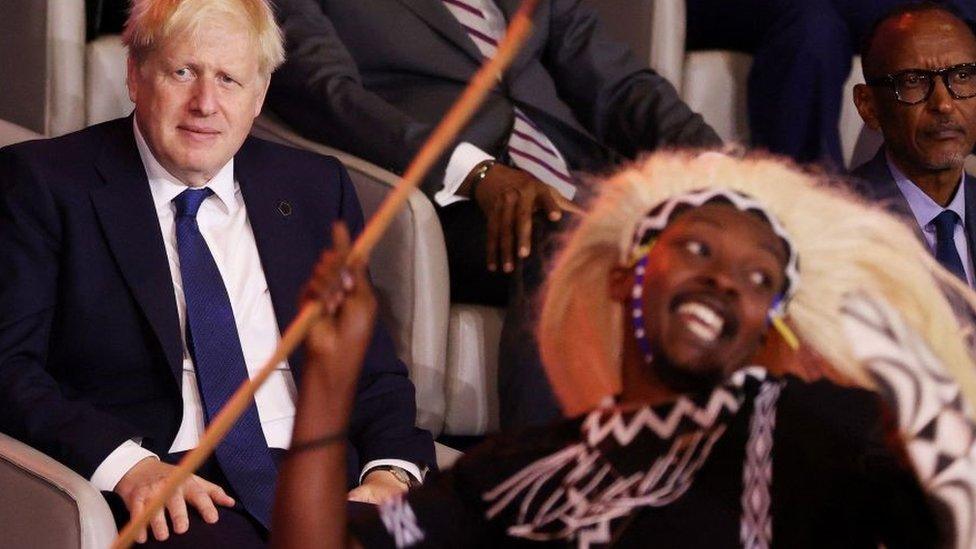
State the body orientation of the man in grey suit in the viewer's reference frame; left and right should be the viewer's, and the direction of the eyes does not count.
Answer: facing the viewer and to the right of the viewer

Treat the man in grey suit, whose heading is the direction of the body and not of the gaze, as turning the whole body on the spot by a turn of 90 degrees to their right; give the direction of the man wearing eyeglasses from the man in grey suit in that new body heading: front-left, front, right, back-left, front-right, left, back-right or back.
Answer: back-left
